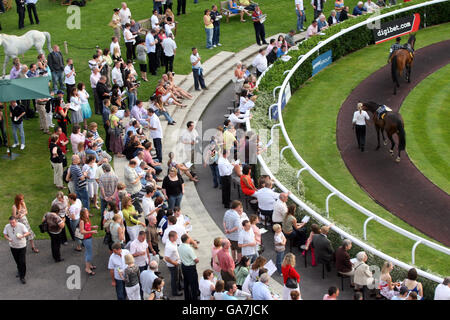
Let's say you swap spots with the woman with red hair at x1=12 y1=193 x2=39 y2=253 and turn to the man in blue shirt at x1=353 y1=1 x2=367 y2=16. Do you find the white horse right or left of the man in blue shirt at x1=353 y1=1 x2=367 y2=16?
left

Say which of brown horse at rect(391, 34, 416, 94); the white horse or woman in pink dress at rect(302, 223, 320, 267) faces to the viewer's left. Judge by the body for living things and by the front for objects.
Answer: the white horse

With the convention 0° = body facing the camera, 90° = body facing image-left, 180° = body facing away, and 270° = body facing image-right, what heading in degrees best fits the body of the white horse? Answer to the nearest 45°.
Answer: approximately 90°

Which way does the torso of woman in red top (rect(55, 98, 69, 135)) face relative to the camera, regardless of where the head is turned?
to the viewer's right

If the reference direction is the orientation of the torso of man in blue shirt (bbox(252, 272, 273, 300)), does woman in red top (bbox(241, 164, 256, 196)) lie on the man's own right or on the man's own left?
on the man's own left
